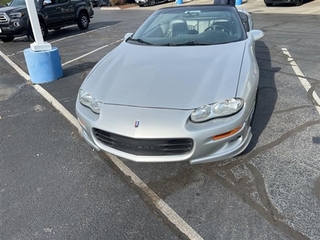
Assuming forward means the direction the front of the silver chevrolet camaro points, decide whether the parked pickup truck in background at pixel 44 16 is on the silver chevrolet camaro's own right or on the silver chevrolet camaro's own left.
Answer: on the silver chevrolet camaro's own right

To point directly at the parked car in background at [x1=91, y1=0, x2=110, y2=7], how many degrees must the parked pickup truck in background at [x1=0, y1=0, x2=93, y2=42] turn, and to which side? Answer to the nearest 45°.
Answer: approximately 135° to its right

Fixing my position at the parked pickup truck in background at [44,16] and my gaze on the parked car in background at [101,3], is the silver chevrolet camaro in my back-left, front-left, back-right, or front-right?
back-right

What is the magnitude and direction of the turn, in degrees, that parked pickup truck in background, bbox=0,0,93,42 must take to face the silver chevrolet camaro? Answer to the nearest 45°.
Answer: approximately 45° to its left

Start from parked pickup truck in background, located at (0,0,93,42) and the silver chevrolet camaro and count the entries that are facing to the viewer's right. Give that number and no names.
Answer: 0

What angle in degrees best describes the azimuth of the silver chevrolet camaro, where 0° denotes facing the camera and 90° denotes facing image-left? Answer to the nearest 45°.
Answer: approximately 45°

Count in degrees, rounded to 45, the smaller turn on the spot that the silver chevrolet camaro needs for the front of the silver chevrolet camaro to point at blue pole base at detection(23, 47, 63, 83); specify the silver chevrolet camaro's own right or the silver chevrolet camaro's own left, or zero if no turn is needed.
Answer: approximately 90° to the silver chevrolet camaro's own right

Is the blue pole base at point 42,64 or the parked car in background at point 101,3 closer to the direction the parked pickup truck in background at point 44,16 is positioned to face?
the blue pole base

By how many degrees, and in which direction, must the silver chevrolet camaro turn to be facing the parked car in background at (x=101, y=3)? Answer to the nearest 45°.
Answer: approximately 135° to its right
